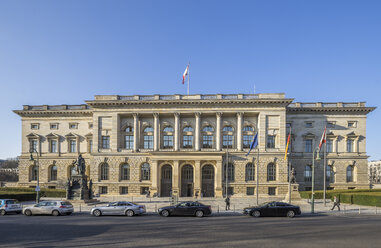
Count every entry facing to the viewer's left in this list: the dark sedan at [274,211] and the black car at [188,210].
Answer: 2

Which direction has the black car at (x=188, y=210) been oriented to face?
to the viewer's left

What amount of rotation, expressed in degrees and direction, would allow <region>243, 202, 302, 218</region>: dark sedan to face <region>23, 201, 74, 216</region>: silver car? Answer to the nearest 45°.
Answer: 0° — it already faces it

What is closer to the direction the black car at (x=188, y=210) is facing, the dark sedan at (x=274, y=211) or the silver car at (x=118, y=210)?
the silver car

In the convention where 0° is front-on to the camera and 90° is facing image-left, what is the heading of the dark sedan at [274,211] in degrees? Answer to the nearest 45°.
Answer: approximately 90°
